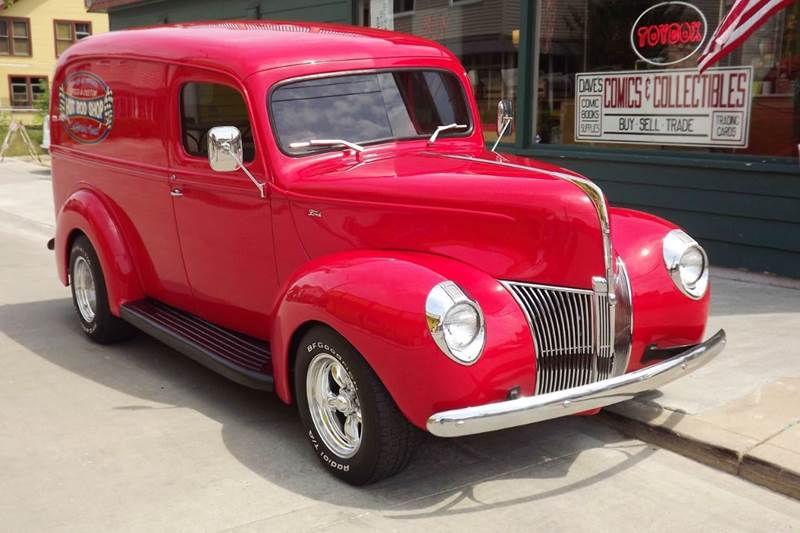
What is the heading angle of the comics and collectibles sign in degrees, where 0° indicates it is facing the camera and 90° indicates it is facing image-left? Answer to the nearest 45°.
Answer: approximately 45°
